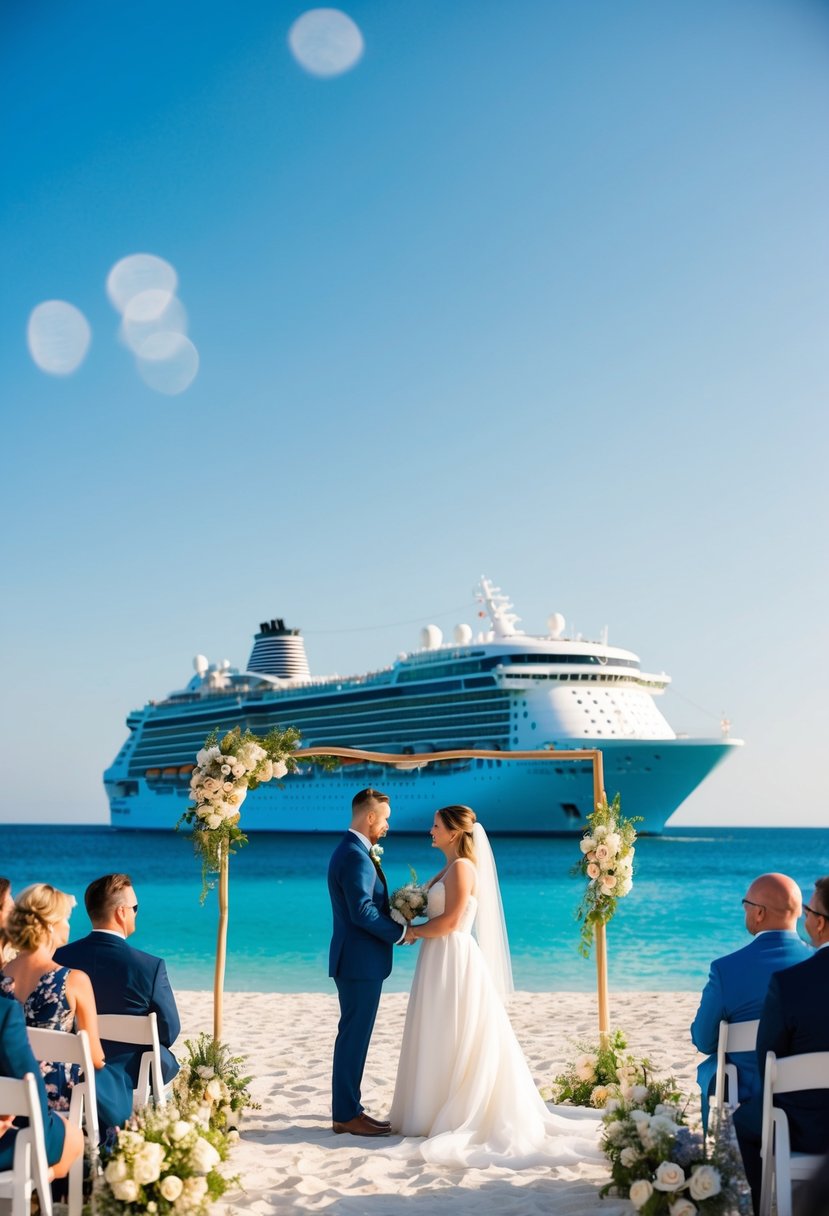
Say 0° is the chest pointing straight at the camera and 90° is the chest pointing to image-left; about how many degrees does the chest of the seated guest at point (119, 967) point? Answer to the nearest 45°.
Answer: approximately 225°

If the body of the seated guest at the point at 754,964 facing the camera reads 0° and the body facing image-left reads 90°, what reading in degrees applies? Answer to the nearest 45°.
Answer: approximately 135°

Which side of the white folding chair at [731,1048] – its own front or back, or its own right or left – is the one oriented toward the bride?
front

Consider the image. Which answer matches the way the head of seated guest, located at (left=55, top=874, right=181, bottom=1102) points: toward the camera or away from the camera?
away from the camera

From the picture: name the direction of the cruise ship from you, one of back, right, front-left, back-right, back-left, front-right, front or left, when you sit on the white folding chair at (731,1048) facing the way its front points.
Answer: front-right

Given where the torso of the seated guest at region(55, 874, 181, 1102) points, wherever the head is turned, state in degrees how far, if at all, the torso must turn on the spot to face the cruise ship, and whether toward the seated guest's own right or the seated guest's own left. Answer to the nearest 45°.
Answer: approximately 45° to the seated guest's own left

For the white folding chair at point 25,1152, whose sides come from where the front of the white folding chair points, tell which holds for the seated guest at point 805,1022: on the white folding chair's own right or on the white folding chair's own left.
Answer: on the white folding chair's own right

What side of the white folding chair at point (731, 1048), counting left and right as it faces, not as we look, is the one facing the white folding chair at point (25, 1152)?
left

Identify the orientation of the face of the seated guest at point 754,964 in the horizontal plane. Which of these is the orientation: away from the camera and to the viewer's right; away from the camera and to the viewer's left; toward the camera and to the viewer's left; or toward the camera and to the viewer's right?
away from the camera and to the viewer's left

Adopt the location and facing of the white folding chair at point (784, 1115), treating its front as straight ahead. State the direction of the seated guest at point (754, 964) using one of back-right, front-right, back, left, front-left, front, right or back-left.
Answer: front-right

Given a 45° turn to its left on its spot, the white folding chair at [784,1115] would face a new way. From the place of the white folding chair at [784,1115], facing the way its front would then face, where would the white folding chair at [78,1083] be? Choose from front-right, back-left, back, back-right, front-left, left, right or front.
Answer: front

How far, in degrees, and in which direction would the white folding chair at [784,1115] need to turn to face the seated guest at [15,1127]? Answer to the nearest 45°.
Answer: approximately 45° to its left

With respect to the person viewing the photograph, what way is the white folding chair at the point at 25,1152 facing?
facing away from the viewer and to the right of the viewer

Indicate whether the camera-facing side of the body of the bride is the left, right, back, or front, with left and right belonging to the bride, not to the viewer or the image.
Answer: left
